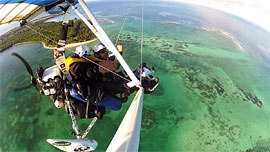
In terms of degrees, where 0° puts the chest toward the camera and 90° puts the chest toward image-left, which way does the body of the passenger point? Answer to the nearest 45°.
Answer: approximately 270°
